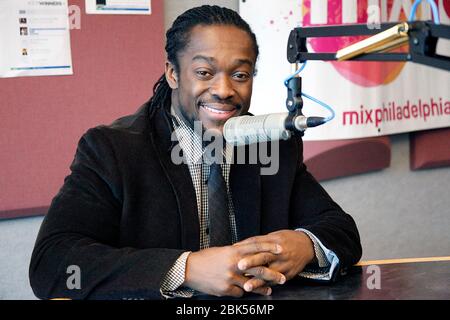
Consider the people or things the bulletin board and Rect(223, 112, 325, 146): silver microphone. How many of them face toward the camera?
1

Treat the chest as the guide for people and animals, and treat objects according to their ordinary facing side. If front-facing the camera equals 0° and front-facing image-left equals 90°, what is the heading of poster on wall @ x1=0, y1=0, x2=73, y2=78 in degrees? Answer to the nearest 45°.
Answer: approximately 0°

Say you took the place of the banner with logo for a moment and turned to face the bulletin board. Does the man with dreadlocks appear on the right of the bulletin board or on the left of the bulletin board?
left

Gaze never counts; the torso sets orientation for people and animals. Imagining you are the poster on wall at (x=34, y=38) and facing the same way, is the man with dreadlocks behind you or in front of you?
in front

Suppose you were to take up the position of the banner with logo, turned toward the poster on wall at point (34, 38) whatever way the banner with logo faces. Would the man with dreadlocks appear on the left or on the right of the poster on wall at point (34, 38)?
left

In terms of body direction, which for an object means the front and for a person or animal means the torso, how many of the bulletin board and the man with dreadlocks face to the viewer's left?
0

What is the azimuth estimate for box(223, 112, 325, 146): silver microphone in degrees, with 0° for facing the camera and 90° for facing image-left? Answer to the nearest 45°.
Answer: approximately 90°

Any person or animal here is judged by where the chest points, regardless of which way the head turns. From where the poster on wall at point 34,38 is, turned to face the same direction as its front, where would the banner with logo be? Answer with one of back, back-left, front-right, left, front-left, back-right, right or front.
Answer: left

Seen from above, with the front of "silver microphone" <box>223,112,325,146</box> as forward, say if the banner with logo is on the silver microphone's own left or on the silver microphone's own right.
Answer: on the silver microphone's own right

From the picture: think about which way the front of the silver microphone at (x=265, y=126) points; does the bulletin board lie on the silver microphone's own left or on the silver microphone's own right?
on the silver microphone's own right

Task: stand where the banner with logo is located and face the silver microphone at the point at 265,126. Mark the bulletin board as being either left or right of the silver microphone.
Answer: right

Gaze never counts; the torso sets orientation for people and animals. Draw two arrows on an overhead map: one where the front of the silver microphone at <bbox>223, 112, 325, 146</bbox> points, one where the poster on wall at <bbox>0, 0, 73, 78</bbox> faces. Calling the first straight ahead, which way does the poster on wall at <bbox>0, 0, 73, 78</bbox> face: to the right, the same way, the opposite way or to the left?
to the left

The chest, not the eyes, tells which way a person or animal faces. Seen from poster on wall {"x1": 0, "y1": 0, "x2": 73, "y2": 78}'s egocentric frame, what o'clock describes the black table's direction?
The black table is roughly at 11 o'clock from the poster on wall.
